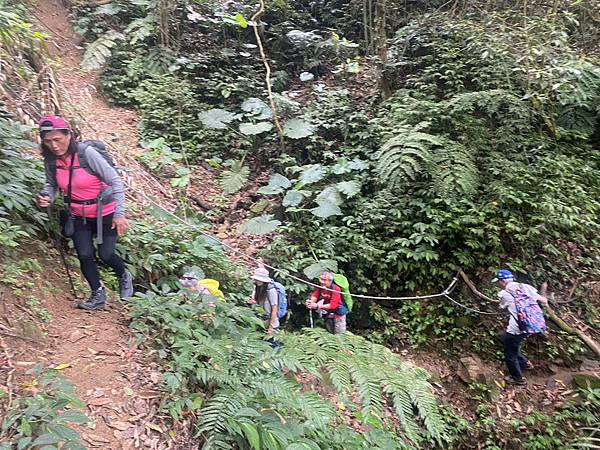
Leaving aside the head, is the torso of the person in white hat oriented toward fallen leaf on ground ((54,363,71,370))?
yes

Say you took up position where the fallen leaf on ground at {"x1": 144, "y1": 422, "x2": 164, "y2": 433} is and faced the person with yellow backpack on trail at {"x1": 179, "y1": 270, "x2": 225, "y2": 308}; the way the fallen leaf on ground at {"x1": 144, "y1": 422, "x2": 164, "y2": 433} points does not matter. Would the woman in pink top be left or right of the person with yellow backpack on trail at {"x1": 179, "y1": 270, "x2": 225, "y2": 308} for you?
left

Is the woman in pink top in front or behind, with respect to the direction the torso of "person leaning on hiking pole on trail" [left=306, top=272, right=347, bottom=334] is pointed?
in front

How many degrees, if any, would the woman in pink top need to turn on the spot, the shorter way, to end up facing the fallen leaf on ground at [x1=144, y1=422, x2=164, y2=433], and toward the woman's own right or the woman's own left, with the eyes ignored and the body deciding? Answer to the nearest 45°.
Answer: approximately 45° to the woman's own left

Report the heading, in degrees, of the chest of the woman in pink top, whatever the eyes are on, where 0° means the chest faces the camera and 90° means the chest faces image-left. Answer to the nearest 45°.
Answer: approximately 45°

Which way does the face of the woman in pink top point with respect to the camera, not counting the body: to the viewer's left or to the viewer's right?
to the viewer's left

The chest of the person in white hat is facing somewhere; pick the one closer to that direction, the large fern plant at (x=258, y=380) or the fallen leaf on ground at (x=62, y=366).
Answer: the fallen leaf on ground

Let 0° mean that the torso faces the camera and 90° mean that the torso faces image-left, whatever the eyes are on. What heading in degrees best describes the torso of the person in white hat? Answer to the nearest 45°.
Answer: approximately 45°

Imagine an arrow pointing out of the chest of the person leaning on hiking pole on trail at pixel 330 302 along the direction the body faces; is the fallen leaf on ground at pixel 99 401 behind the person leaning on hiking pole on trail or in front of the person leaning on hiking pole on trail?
in front

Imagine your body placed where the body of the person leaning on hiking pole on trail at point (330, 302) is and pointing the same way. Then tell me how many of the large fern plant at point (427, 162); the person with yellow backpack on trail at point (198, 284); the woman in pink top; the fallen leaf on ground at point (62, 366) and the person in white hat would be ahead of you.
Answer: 4
